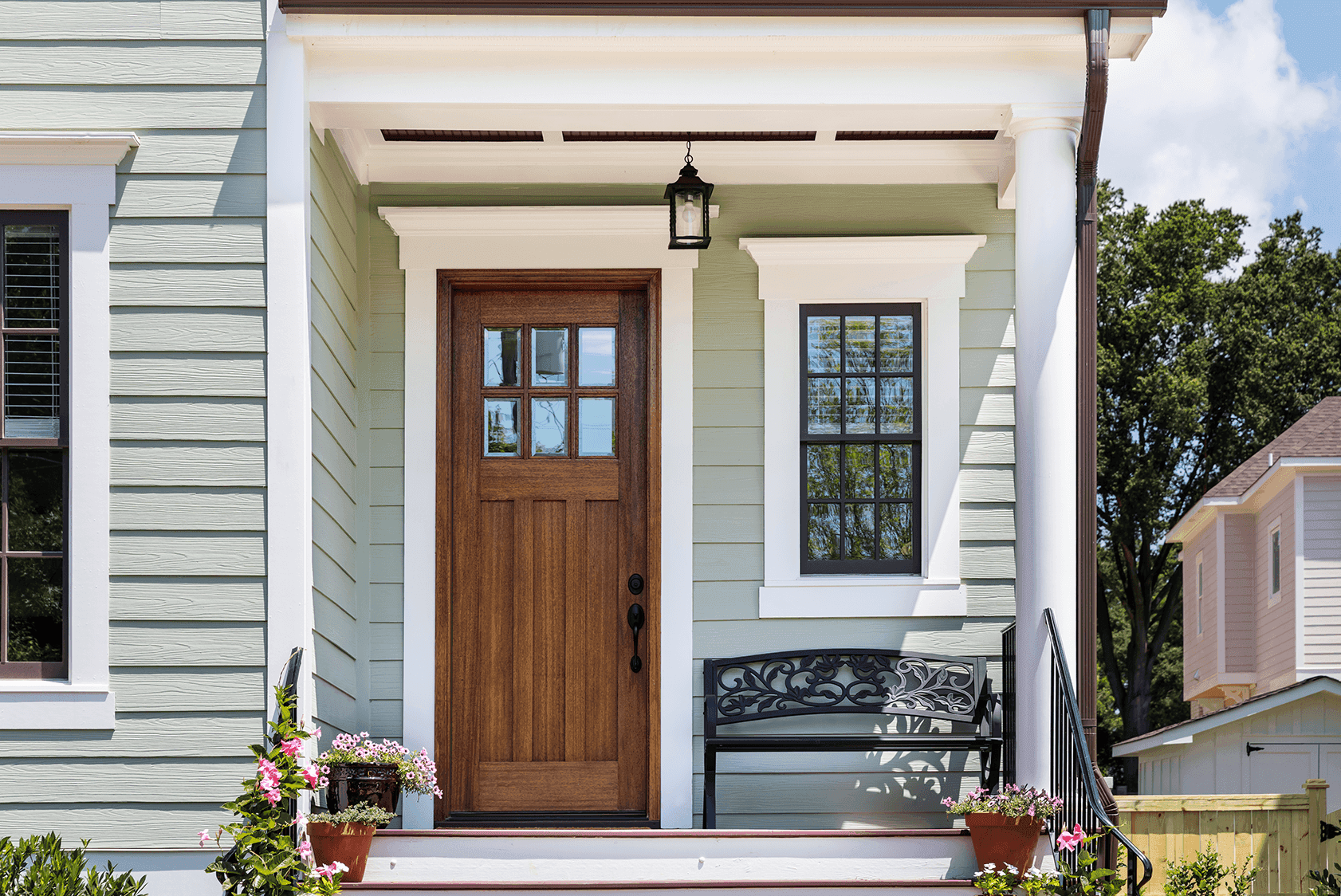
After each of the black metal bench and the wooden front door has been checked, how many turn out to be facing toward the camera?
2

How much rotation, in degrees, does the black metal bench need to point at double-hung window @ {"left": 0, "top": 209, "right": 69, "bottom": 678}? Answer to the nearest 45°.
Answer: approximately 45° to its right

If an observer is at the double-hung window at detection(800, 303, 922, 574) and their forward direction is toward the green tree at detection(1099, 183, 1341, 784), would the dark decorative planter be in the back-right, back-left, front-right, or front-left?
back-left

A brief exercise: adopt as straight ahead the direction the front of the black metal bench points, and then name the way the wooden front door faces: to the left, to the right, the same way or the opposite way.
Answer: the same way

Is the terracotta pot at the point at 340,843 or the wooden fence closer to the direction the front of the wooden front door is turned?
the terracotta pot

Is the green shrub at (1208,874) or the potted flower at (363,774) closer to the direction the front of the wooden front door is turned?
the potted flower

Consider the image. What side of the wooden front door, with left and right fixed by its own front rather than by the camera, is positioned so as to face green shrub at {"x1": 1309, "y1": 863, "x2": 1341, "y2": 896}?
left

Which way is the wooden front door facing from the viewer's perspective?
toward the camera

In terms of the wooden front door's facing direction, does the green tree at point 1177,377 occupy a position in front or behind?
behind
